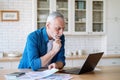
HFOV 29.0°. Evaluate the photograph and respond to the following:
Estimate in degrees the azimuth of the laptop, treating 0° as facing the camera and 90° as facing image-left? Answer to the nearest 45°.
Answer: approximately 135°

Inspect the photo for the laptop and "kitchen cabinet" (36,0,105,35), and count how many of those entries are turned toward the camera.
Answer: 1

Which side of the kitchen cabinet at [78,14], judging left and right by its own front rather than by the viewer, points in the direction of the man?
front

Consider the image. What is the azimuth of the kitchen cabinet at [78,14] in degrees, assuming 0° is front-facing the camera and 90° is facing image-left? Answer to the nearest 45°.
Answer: approximately 0°

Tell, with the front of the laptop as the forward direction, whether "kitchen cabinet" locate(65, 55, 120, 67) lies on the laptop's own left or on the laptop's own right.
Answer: on the laptop's own right

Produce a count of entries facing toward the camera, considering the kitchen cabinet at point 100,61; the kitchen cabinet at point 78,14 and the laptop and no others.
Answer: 2

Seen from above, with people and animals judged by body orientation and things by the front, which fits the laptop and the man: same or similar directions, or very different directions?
very different directions

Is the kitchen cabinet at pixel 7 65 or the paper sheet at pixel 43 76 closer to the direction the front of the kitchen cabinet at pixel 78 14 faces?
the paper sheet

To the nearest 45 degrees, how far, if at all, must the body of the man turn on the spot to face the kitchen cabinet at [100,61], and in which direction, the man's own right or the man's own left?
approximately 90° to the man's own left

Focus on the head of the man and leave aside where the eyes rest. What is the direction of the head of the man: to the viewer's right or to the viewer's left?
to the viewer's right

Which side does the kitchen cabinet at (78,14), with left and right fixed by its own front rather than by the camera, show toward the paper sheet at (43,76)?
front
